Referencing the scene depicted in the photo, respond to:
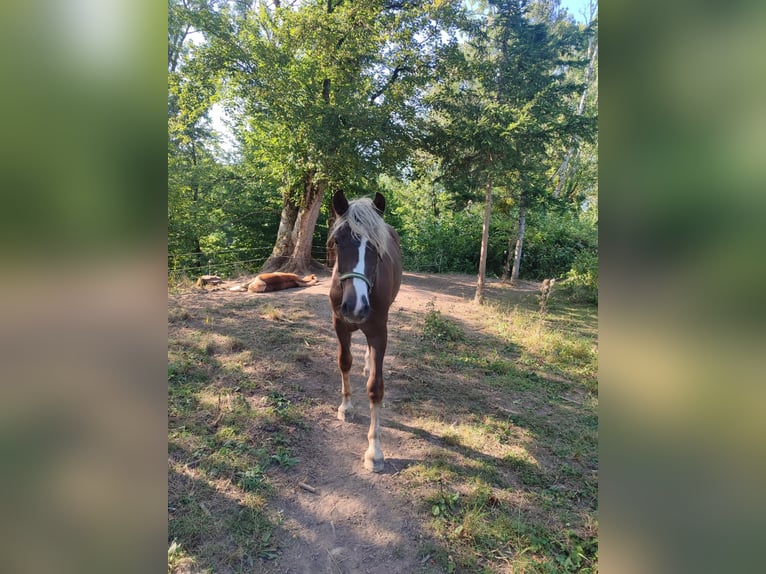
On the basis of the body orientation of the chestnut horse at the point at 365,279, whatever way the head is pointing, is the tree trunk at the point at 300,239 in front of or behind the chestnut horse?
behind

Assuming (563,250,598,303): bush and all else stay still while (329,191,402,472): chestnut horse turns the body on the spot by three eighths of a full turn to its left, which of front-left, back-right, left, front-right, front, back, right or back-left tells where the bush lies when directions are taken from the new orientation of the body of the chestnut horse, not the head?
front

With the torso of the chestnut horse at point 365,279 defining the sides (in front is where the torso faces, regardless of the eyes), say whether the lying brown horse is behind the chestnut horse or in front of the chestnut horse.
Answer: behind

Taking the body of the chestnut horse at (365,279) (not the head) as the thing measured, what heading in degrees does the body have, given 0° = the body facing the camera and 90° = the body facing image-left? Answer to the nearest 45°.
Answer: approximately 0°
